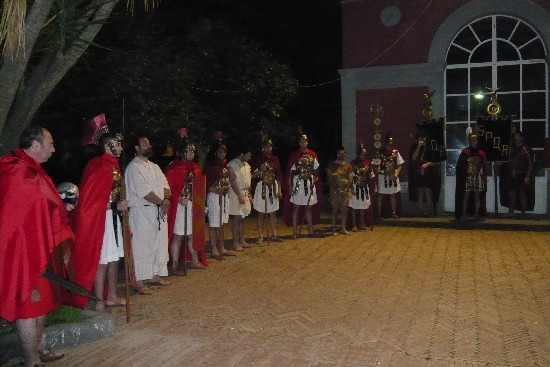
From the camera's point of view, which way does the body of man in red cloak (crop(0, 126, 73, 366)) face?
to the viewer's right

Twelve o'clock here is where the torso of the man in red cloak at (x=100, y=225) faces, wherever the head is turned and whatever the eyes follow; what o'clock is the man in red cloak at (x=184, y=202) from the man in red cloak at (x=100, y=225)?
the man in red cloak at (x=184, y=202) is roughly at 10 o'clock from the man in red cloak at (x=100, y=225).

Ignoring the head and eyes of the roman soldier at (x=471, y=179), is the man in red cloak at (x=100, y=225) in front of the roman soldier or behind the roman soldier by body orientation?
in front

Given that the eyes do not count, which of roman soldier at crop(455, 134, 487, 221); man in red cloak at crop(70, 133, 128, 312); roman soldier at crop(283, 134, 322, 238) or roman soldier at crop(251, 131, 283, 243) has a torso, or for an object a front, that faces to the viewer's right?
the man in red cloak

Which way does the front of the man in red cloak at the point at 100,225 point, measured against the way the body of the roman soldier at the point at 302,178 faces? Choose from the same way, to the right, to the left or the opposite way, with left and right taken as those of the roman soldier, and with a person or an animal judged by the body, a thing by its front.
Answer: to the left

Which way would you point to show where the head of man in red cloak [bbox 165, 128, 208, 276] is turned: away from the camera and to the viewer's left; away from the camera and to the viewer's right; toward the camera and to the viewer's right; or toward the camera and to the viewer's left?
toward the camera and to the viewer's right

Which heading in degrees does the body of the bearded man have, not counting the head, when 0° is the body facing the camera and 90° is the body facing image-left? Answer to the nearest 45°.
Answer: approximately 315°

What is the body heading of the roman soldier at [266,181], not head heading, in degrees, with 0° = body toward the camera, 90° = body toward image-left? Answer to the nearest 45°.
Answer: approximately 0°

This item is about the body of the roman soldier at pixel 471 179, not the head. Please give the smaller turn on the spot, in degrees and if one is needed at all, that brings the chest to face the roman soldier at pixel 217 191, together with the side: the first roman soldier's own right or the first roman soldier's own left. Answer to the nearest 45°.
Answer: approximately 45° to the first roman soldier's own right

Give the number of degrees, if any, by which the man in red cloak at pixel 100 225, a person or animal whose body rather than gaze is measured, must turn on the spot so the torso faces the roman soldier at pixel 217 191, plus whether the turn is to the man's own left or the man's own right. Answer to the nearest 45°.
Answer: approximately 45° to the man's own left

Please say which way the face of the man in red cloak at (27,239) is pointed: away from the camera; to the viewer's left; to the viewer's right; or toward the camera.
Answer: to the viewer's right

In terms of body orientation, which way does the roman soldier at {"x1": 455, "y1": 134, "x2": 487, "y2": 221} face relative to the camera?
toward the camera
